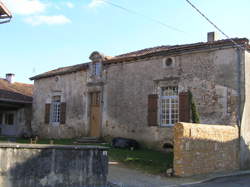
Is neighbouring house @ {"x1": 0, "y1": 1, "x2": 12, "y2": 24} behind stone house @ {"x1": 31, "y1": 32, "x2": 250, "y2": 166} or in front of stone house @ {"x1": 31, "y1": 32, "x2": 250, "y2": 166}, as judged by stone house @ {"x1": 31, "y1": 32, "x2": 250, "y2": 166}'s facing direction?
in front

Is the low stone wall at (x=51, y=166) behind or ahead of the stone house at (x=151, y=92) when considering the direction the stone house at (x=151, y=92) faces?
ahead

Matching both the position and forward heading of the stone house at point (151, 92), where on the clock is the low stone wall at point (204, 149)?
The low stone wall is roughly at 10 o'clock from the stone house.

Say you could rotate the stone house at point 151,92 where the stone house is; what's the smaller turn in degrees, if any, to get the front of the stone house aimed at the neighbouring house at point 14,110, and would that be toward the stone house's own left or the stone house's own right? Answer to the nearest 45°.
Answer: approximately 90° to the stone house's own right

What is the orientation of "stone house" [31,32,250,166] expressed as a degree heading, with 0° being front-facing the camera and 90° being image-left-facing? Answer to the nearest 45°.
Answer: approximately 45°
